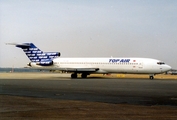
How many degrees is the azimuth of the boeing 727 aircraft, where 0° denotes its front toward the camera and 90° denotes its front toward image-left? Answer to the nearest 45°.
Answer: approximately 270°
